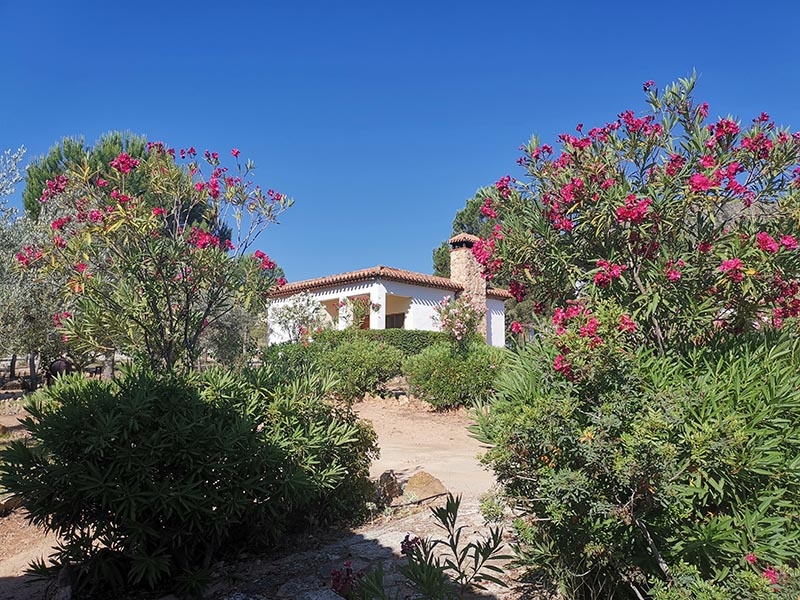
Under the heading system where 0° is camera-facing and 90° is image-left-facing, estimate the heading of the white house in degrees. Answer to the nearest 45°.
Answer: approximately 45°

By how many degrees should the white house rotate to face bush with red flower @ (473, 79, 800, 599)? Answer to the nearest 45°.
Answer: approximately 45° to its left
